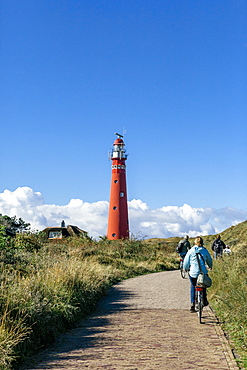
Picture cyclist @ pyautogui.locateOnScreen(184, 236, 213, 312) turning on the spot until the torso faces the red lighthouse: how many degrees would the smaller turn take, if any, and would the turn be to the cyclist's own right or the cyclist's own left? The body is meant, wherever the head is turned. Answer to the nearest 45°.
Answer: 0° — they already face it

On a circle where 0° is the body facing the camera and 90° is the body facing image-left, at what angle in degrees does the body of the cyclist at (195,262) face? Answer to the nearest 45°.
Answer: approximately 180°
